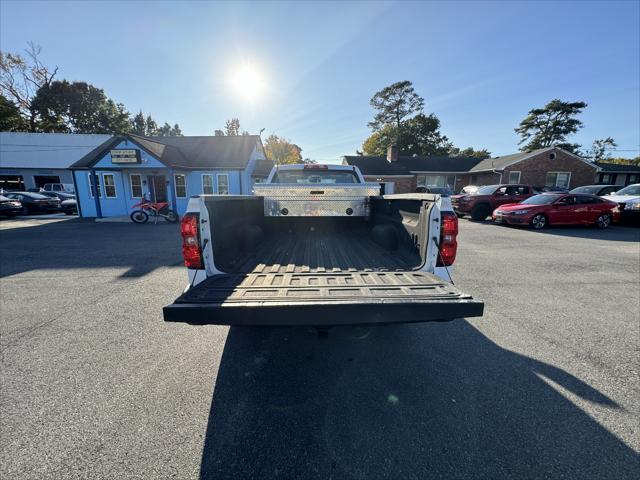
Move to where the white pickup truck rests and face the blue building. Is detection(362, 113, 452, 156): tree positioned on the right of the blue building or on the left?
right

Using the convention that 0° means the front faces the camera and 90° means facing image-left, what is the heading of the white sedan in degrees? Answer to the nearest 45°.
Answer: approximately 45°

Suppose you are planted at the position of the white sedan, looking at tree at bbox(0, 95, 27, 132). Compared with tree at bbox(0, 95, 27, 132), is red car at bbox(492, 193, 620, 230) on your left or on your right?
left

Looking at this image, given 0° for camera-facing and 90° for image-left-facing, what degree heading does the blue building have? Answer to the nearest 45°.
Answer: approximately 0°

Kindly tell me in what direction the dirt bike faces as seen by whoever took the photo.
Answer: facing to the left of the viewer

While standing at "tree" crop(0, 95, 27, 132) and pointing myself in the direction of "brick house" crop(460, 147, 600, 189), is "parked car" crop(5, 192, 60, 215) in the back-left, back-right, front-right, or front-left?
front-right

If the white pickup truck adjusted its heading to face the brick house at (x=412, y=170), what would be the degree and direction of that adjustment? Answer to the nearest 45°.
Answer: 0° — it already faces it

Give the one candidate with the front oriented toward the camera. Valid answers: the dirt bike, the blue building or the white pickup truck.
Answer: the blue building

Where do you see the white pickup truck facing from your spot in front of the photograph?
facing away from the viewer

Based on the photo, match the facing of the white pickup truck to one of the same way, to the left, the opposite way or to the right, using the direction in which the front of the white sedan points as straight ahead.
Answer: to the right

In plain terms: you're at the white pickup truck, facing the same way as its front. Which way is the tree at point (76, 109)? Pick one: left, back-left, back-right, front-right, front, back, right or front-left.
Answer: front-left

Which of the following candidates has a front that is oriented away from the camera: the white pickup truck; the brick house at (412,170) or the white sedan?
the white pickup truck

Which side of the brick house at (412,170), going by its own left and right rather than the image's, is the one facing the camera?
front

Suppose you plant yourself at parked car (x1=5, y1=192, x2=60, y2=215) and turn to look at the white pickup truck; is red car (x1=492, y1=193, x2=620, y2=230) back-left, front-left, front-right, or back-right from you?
front-left
